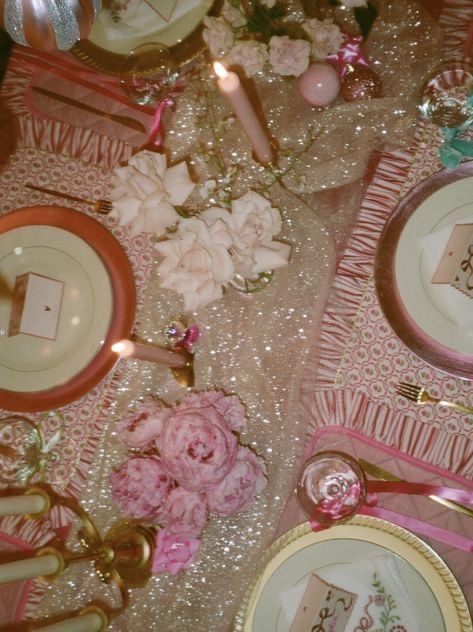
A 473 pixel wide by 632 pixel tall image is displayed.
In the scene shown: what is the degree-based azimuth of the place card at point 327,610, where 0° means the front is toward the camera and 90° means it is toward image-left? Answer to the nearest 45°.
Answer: approximately 0°
